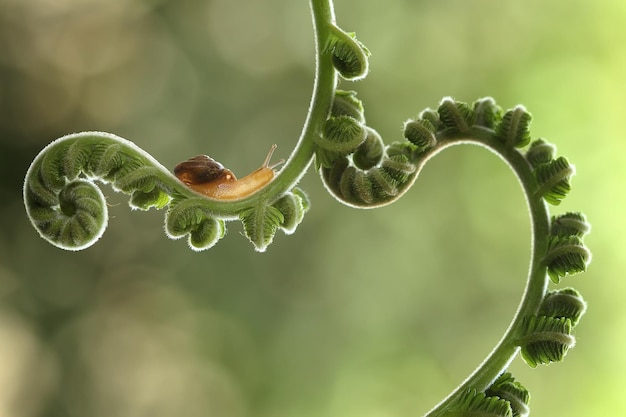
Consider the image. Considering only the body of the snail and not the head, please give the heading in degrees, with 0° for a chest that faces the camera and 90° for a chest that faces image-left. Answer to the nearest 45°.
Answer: approximately 270°
